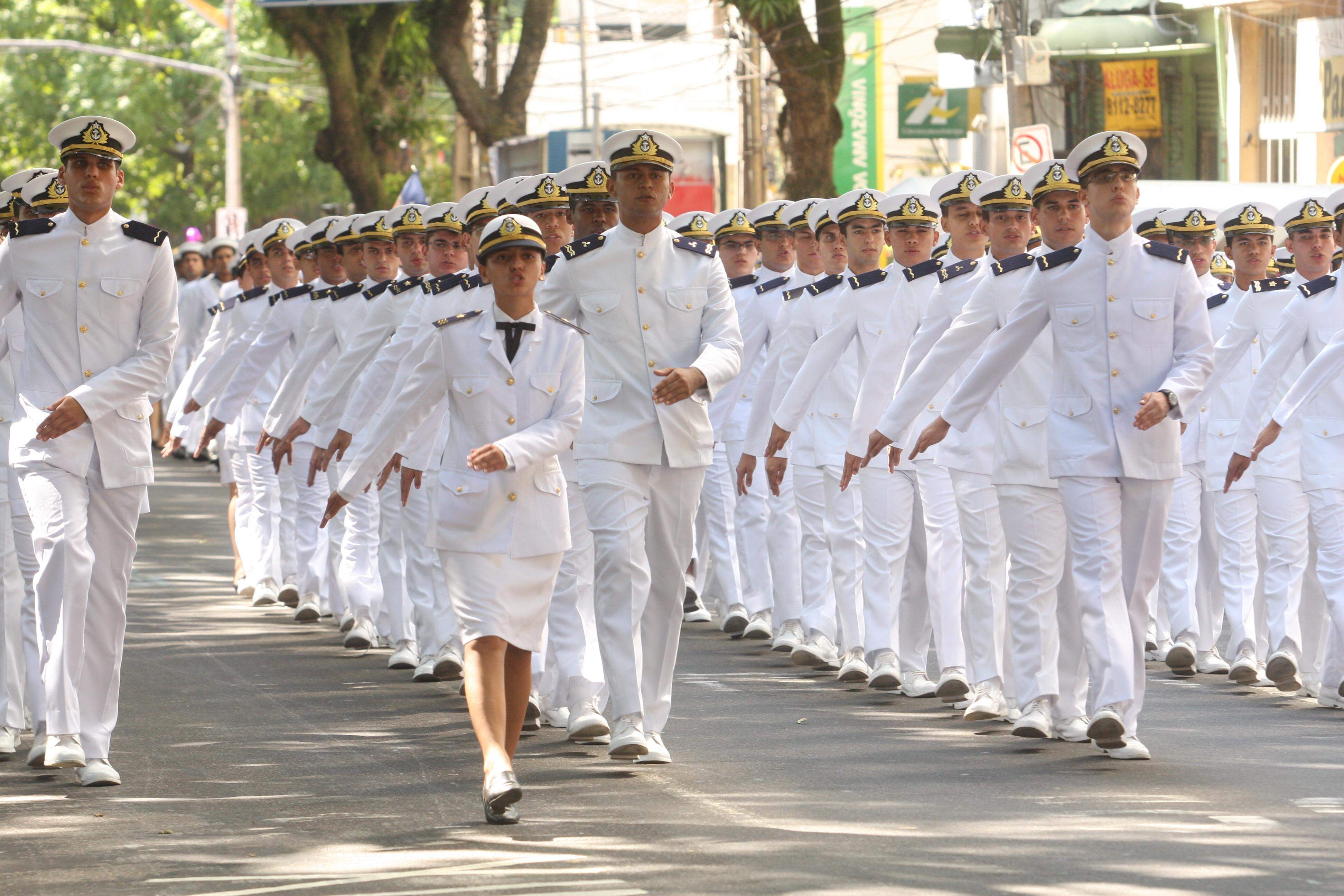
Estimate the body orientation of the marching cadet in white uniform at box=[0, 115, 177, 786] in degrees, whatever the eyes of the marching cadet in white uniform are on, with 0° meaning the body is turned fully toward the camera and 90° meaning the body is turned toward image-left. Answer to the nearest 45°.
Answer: approximately 0°

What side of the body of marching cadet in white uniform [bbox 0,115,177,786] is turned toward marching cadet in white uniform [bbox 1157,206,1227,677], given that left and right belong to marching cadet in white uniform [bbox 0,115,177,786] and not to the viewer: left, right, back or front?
left

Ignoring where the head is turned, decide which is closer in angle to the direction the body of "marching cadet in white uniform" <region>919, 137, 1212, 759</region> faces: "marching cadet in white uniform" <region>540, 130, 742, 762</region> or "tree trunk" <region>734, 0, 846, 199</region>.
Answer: the marching cadet in white uniform

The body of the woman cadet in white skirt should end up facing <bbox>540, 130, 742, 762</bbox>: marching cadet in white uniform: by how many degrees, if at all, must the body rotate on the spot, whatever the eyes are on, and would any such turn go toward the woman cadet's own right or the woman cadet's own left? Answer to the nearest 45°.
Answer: approximately 135° to the woman cadet's own left

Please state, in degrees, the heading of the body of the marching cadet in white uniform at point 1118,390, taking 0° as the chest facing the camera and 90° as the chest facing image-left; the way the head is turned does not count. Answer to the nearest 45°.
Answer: approximately 0°

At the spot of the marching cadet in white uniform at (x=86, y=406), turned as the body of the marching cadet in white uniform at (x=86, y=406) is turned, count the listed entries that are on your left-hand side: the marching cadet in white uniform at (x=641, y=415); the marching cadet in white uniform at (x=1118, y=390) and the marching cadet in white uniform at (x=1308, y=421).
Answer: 3

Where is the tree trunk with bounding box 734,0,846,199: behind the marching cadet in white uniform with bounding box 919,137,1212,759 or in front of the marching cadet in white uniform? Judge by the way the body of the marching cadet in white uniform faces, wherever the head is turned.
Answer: behind

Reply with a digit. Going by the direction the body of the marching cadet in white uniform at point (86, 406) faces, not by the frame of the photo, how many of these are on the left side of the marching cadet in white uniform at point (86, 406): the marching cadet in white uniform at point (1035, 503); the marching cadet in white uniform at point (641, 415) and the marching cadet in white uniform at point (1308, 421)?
3
